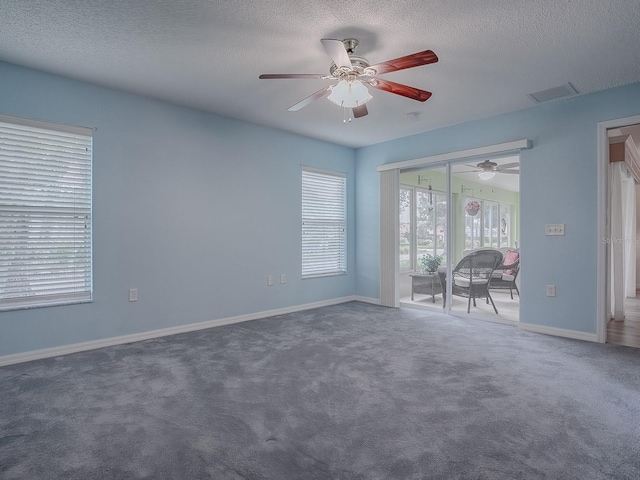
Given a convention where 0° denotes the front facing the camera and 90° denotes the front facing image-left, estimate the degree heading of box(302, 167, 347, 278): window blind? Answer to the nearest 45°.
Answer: approximately 315°

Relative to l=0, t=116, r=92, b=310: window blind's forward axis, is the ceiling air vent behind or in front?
in front

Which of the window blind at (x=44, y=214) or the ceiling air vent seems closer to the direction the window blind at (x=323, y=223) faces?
the ceiling air vent

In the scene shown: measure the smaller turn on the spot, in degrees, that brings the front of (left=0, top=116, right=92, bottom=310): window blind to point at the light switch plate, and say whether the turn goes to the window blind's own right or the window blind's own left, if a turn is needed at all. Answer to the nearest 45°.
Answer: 0° — it already faces it

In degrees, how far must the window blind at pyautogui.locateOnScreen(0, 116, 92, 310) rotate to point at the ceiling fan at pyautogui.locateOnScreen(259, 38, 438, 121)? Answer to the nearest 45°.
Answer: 0° — it already faces it

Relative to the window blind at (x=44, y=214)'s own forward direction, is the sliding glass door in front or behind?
in front

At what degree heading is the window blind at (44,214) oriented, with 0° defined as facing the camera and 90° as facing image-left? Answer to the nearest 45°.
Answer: approximately 315°
